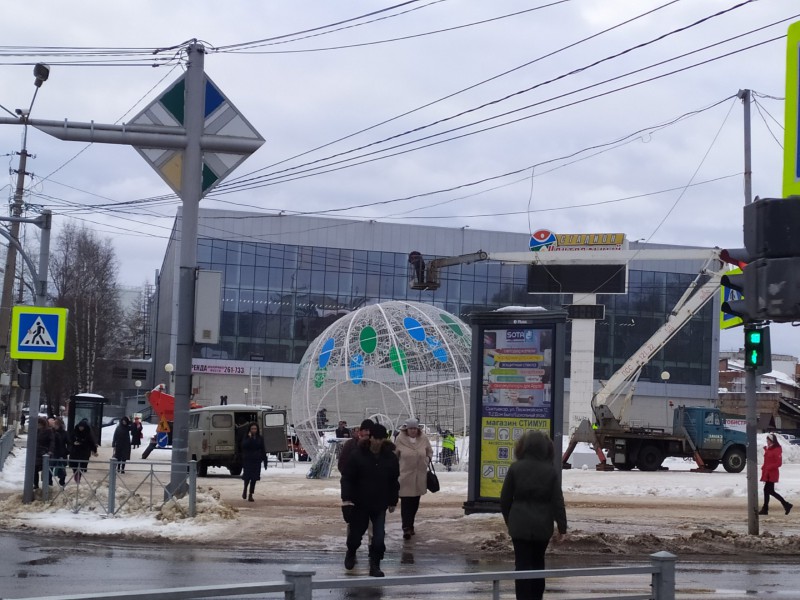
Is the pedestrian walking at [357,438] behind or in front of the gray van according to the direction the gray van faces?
behind

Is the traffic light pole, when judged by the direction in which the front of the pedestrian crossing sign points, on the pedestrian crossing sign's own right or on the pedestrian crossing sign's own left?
on the pedestrian crossing sign's own left

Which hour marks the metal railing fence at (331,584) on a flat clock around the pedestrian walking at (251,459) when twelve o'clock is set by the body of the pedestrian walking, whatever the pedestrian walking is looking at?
The metal railing fence is roughly at 12 o'clock from the pedestrian walking.

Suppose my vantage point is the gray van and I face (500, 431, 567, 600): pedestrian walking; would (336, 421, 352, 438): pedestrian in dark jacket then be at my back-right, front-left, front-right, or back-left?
back-left

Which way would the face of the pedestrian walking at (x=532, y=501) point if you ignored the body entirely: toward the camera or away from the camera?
away from the camera

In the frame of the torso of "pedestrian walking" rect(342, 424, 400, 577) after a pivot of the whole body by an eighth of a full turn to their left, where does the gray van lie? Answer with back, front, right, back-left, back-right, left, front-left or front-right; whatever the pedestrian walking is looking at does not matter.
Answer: back-left

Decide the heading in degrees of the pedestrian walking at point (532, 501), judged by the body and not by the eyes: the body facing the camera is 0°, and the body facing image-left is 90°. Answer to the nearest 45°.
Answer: approximately 180°

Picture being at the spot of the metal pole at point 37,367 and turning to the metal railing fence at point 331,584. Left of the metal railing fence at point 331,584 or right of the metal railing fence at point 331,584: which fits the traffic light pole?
left
